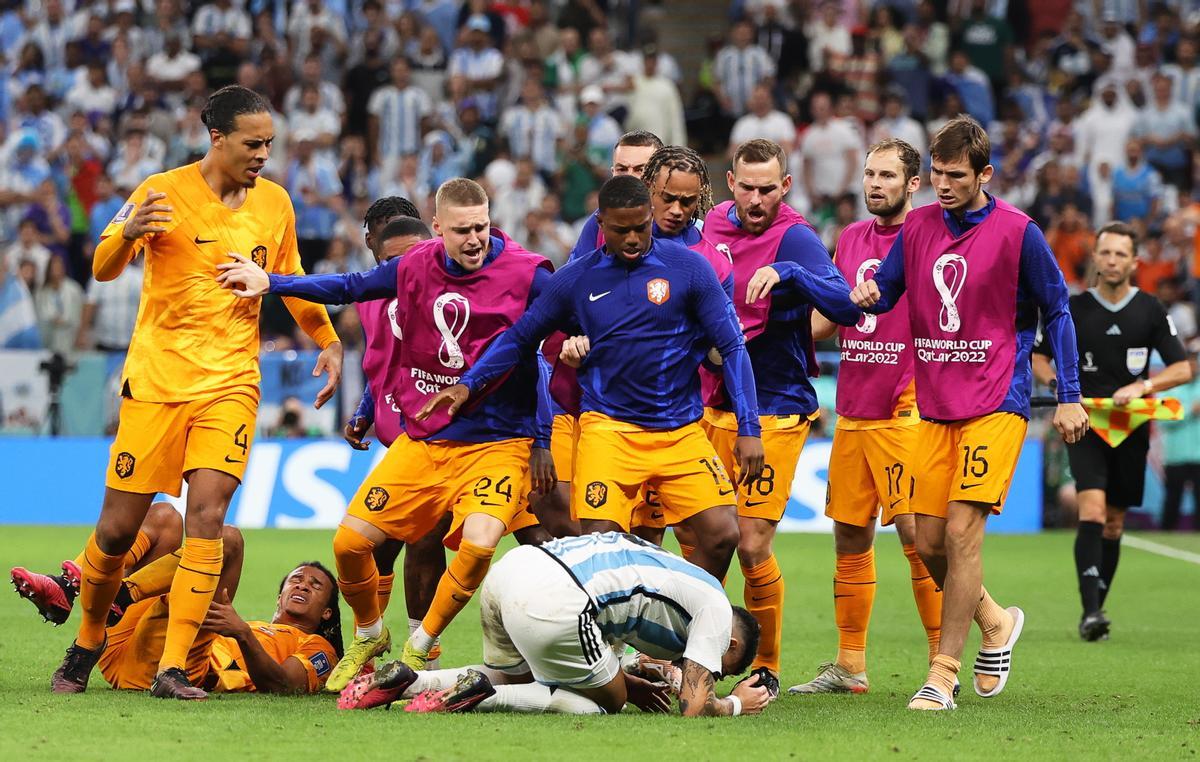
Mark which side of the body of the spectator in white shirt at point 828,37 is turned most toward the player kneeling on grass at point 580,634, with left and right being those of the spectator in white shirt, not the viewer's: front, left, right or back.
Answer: front

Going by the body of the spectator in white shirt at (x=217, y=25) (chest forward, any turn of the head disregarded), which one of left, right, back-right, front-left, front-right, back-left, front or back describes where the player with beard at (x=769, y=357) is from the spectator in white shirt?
front

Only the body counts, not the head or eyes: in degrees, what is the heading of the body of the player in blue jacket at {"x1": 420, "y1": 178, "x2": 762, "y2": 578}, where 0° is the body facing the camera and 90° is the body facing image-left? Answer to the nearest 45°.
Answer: approximately 0°

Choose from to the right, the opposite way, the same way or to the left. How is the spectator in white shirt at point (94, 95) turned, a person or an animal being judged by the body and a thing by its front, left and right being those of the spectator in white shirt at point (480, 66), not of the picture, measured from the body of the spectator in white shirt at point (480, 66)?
the same way

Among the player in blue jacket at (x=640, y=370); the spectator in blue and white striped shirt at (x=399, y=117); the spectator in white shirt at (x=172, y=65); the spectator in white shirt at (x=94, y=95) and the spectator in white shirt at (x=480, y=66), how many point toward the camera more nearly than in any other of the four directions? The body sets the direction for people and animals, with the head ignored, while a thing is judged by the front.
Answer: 5

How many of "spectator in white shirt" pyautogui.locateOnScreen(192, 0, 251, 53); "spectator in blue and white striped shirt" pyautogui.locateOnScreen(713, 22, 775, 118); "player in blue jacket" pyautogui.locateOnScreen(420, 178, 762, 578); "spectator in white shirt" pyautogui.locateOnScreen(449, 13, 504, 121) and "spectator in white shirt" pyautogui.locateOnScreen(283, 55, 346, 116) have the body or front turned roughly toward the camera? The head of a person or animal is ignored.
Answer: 5

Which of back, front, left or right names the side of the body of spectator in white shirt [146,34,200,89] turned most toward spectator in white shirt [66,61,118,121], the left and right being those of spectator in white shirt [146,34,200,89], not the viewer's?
right

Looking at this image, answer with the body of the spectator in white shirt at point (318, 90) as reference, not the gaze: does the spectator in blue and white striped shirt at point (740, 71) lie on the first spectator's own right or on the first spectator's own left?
on the first spectator's own left

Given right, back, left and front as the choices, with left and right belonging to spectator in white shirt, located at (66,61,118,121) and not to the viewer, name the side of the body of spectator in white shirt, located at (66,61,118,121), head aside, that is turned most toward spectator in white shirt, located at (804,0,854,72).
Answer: left

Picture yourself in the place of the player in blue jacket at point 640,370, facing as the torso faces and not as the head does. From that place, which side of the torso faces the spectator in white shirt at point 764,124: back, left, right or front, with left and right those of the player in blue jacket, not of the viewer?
back

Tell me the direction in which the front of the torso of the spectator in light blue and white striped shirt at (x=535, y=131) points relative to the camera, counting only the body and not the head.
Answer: toward the camera

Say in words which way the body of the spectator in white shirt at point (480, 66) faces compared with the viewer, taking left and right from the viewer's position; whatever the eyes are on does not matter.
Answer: facing the viewer

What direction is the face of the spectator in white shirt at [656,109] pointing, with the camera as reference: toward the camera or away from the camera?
toward the camera

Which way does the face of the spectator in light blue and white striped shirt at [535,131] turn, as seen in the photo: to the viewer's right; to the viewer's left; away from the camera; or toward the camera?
toward the camera

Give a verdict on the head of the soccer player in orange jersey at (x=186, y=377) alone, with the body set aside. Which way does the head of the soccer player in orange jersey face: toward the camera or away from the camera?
toward the camera

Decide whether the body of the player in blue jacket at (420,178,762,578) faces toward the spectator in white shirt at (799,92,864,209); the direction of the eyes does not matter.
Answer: no

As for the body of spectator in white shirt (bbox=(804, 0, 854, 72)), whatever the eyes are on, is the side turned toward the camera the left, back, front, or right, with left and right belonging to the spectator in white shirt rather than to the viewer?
front

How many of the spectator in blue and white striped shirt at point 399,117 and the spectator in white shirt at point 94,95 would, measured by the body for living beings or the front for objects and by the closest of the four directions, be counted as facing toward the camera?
2

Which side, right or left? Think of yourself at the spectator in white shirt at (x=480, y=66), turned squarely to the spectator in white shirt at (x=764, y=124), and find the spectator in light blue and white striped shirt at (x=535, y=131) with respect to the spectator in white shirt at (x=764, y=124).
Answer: right

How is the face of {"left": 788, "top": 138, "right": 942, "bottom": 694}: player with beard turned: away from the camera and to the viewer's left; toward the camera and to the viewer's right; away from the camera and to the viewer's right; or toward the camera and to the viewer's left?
toward the camera and to the viewer's left

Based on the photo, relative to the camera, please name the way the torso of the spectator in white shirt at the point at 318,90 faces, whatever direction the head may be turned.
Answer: toward the camera
